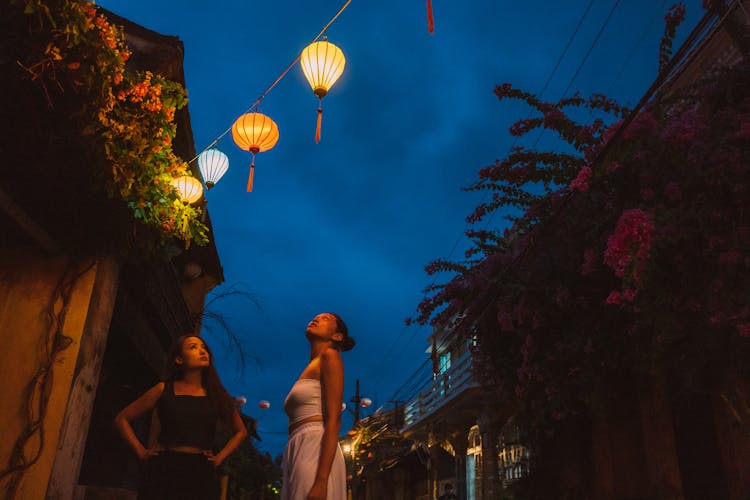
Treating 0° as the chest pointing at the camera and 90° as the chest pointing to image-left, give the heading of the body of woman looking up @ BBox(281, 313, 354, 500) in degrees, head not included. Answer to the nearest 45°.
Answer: approximately 90°

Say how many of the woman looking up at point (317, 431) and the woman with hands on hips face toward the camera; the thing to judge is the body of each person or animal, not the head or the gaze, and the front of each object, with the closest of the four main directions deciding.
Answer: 1

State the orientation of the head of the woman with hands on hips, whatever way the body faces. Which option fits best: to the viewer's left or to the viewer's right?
to the viewer's right

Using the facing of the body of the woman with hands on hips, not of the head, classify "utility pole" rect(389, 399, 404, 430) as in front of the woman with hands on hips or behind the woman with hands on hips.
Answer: behind

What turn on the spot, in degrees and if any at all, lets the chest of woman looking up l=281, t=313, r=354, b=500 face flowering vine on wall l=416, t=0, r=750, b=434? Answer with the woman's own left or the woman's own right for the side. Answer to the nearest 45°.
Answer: approximately 135° to the woman's own right

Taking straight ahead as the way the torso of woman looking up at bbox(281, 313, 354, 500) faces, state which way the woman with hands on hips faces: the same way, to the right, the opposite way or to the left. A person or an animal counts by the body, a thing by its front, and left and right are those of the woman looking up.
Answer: to the left

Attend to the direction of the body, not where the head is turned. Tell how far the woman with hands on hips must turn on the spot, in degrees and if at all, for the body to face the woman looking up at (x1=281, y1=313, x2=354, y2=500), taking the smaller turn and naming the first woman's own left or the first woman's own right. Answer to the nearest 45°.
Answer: approximately 45° to the first woman's own left

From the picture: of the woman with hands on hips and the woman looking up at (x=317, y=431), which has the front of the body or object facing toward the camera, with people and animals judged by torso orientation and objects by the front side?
the woman with hands on hips

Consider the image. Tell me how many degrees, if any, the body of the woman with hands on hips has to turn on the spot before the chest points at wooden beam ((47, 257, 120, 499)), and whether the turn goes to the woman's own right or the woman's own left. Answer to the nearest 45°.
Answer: approximately 135° to the woman's own right

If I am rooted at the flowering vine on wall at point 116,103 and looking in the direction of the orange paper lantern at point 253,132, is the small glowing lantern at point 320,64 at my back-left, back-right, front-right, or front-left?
front-right

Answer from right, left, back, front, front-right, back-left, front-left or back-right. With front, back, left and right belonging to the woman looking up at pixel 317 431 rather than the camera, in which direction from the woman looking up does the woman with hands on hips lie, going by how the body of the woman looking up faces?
front-right

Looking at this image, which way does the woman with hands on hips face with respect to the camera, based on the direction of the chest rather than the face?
toward the camera

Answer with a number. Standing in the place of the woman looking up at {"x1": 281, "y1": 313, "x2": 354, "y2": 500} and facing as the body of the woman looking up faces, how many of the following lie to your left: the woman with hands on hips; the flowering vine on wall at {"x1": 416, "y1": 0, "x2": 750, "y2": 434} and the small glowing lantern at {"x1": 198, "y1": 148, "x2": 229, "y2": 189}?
0
